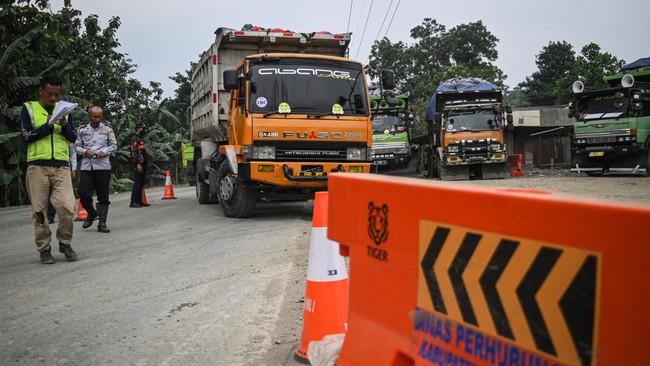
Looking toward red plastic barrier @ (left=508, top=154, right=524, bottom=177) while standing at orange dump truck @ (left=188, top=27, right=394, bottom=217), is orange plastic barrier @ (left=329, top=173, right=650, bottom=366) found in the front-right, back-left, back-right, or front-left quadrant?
back-right

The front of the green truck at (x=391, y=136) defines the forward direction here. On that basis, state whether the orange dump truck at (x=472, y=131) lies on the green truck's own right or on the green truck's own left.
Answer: on the green truck's own left

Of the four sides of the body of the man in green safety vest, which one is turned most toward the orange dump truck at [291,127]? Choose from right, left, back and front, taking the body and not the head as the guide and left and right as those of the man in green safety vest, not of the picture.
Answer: left

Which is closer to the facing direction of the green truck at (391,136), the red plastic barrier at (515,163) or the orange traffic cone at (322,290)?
the orange traffic cone

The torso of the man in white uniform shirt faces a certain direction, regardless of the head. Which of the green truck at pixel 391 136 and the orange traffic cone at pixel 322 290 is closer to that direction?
the orange traffic cone

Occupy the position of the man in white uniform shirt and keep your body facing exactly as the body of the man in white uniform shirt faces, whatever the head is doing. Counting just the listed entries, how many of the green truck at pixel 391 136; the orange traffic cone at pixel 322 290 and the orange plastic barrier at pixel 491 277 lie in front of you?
2
